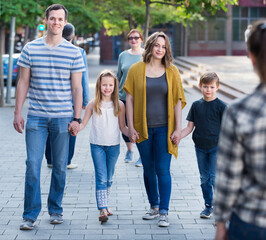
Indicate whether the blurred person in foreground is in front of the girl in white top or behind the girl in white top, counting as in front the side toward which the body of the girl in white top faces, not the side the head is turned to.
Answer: in front

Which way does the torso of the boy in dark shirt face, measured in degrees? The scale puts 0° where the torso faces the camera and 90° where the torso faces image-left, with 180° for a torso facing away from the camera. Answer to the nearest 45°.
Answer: approximately 0°

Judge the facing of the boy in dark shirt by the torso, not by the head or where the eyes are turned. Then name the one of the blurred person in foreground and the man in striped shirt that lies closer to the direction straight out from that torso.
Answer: the blurred person in foreground

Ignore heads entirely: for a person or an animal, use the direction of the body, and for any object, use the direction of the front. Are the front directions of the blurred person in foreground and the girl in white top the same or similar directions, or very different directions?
very different directions

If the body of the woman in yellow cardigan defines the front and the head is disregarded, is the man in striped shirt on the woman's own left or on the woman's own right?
on the woman's own right

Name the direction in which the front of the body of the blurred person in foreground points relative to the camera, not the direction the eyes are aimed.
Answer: away from the camera

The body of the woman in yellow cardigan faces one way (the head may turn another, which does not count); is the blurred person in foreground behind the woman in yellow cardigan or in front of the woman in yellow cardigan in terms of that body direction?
in front

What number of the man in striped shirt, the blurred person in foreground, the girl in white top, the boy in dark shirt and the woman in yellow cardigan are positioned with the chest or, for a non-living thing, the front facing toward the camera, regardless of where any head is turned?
4
